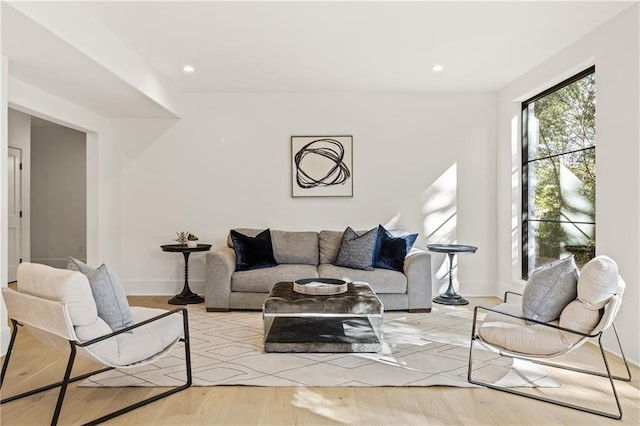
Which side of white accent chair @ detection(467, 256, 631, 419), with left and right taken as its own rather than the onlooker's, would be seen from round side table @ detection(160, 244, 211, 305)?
front

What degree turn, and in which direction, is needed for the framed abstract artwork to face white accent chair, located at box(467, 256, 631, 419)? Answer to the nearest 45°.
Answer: approximately 45° to its left

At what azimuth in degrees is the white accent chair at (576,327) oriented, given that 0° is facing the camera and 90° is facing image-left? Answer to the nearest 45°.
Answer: approximately 90°

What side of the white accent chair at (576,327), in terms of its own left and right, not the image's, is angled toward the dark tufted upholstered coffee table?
front

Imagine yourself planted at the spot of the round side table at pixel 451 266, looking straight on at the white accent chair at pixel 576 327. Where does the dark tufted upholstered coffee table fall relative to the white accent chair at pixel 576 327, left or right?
right
